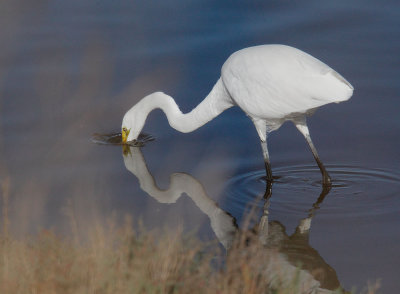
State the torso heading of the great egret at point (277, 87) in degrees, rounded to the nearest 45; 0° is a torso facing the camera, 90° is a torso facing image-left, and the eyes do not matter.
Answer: approximately 90°
